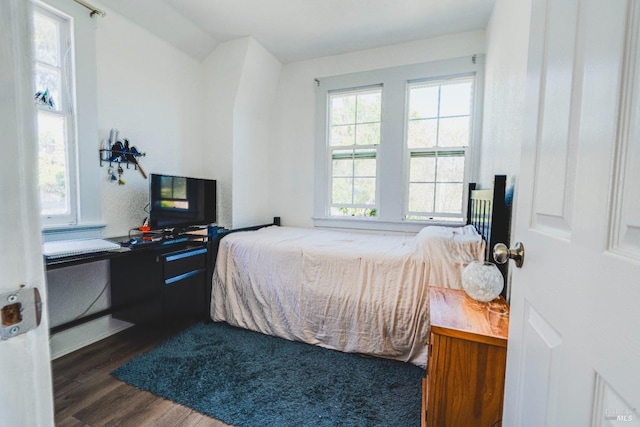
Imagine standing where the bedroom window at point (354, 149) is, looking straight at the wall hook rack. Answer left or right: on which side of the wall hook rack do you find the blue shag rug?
left

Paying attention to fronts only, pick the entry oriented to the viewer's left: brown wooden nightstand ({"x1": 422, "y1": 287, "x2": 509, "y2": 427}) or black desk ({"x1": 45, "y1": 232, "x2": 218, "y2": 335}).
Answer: the brown wooden nightstand

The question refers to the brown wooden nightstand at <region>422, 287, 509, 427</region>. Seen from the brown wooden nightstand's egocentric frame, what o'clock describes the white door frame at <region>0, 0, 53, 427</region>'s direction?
The white door frame is roughly at 10 o'clock from the brown wooden nightstand.

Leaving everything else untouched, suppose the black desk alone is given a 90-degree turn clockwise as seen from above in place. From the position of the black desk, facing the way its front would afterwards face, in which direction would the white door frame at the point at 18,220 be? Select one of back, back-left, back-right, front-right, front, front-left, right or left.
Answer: front-left

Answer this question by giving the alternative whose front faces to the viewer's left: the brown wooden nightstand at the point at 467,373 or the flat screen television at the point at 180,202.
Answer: the brown wooden nightstand

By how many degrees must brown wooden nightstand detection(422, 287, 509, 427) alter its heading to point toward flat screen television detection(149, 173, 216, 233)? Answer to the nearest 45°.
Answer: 0° — it already faces it

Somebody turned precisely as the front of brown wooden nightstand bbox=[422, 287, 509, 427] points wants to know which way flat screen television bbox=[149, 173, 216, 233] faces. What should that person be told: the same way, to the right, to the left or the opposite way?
the opposite way

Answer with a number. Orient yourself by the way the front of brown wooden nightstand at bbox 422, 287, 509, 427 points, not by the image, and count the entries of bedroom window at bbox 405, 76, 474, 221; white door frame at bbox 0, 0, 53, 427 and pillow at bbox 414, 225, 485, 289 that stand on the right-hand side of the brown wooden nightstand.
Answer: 2

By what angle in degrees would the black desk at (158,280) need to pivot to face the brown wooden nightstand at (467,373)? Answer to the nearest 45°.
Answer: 0° — it already faces it

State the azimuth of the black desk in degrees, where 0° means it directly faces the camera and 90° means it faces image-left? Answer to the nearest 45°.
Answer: approximately 315°

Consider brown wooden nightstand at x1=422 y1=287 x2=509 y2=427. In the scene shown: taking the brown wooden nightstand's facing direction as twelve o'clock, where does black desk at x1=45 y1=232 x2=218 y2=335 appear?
The black desk is roughly at 12 o'clock from the brown wooden nightstand.

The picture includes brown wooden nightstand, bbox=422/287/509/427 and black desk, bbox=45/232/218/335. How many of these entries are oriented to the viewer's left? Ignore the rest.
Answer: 1

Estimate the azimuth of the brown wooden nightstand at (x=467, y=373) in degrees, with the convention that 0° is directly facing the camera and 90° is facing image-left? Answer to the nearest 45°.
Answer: approximately 90°

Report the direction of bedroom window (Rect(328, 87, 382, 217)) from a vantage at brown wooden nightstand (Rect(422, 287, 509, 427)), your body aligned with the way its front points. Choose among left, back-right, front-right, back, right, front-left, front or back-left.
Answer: front-right
